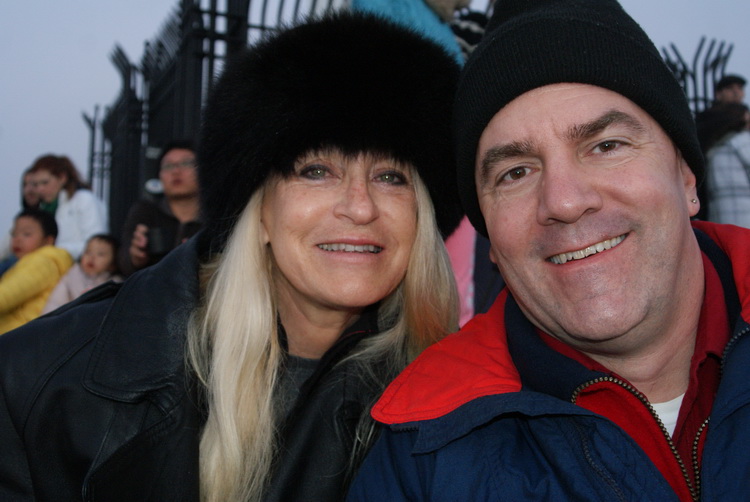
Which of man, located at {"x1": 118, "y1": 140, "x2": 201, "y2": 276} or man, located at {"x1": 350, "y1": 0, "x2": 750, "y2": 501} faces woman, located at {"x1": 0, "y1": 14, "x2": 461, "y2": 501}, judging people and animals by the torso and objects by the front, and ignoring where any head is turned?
man, located at {"x1": 118, "y1": 140, "x2": 201, "y2": 276}

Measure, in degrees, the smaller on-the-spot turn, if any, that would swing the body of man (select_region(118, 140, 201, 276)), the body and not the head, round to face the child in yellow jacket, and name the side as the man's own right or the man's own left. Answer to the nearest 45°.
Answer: approximately 135° to the man's own right

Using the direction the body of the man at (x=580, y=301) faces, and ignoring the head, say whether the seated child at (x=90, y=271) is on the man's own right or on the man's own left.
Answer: on the man's own right

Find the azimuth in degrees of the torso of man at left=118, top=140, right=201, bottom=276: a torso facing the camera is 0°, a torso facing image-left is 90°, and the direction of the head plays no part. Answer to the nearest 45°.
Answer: approximately 0°

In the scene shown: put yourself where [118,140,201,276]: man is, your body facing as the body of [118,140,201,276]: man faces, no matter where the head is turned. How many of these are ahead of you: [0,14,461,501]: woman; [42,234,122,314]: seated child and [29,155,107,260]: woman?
1
